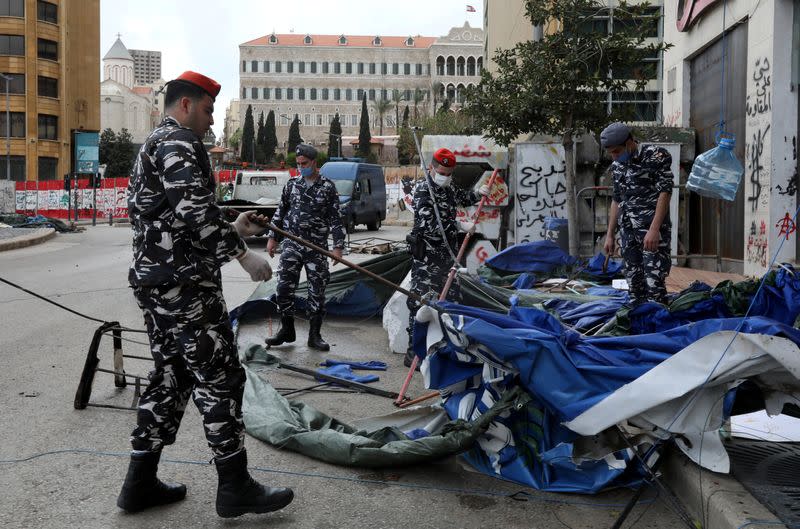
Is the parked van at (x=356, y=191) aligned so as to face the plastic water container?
no

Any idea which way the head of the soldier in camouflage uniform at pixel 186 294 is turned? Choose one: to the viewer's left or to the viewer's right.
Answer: to the viewer's right

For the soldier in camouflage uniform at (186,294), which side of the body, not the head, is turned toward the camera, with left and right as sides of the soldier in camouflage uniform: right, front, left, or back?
right

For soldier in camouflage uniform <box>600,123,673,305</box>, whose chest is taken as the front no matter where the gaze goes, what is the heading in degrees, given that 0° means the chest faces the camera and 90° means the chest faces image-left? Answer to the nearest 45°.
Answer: approximately 45°

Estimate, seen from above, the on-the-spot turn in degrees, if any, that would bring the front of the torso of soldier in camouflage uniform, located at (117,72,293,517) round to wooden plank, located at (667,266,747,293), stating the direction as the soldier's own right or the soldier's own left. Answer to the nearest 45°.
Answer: approximately 45° to the soldier's own left

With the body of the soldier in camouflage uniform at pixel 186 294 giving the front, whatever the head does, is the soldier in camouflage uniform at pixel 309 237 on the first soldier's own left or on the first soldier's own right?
on the first soldier's own left

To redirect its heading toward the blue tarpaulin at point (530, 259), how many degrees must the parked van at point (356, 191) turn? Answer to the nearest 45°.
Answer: approximately 45° to its left

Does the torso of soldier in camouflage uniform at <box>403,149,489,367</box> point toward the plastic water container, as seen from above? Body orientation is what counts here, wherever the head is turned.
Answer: no

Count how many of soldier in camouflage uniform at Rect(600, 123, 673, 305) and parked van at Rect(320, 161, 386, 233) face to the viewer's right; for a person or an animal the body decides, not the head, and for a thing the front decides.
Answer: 0

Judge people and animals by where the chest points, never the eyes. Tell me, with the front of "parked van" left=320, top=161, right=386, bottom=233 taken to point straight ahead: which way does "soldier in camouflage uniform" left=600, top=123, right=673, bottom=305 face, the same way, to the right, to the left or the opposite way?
the same way

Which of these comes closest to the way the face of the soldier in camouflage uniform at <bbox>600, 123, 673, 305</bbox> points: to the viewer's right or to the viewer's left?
to the viewer's left

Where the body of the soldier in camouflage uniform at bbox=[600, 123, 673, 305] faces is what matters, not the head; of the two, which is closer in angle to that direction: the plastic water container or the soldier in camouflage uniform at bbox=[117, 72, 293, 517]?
the soldier in camouflage uniform

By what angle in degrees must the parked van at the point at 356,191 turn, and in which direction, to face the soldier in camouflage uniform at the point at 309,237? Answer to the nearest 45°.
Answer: approximately 45° to its left

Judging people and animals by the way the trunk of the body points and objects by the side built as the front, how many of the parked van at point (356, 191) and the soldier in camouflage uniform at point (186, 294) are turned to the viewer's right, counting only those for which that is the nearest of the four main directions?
1

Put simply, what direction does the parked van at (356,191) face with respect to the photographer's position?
facing the viewer and to the left of the viewer

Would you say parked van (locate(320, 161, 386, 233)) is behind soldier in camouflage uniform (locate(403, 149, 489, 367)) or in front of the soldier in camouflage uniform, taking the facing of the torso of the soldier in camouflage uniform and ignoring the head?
behind
